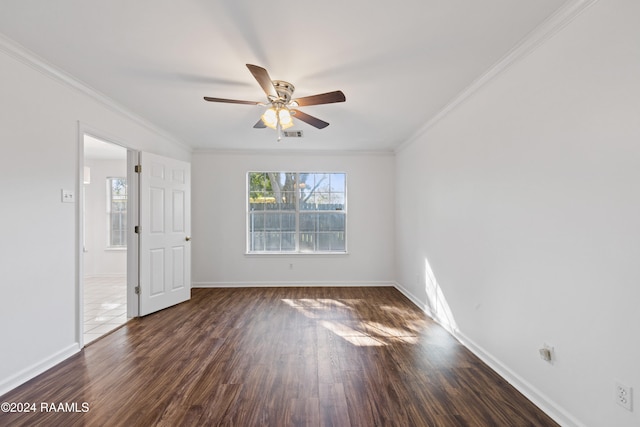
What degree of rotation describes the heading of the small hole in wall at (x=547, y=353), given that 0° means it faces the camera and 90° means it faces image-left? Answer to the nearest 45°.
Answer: approximately 45°

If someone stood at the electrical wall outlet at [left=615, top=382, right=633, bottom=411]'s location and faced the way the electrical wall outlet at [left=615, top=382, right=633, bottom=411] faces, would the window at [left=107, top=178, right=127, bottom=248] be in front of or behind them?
in front

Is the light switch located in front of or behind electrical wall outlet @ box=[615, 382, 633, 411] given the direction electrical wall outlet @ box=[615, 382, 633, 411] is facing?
in front

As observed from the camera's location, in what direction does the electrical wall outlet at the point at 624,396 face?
facing the viewer and to the left of the viewer

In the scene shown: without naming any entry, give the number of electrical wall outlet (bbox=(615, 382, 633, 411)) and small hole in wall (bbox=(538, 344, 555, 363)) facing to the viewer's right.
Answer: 0

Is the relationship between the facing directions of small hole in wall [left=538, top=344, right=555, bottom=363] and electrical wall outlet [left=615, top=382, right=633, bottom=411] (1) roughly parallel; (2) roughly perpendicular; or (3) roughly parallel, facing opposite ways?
roughly parallel
